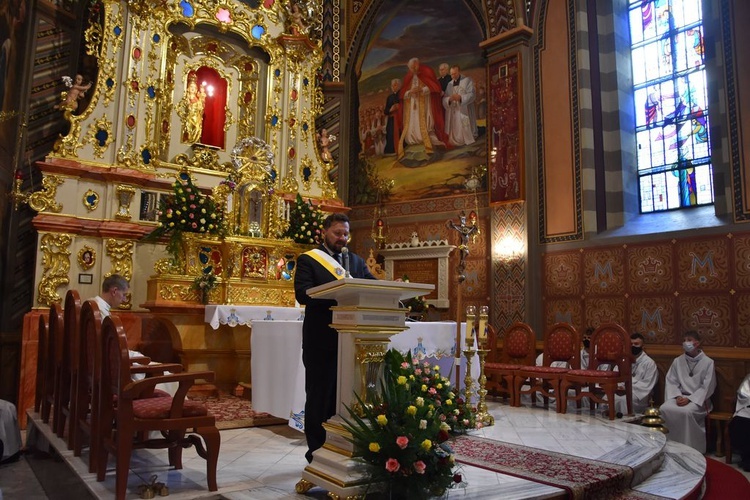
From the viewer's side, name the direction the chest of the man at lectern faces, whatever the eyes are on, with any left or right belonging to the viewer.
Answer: facing the viewer and to the right of the viewer

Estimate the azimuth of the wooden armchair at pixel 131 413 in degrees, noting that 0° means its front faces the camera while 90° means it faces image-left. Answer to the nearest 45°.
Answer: approximately 270°

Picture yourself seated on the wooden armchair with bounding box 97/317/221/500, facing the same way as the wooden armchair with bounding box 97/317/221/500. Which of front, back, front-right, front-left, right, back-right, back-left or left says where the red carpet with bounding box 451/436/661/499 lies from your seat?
front

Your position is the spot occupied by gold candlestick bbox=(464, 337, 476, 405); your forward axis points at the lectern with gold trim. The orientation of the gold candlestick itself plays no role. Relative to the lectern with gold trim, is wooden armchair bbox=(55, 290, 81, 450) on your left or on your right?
right

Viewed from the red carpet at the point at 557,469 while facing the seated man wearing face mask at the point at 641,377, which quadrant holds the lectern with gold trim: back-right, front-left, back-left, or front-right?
back-left

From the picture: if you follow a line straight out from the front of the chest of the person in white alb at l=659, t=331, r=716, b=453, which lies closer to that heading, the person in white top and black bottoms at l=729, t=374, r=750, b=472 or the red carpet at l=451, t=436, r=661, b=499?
the red carpet

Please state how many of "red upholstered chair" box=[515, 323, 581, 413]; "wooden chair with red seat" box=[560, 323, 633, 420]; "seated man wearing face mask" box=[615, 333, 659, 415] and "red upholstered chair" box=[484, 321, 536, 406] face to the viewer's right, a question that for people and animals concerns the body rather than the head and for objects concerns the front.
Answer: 0

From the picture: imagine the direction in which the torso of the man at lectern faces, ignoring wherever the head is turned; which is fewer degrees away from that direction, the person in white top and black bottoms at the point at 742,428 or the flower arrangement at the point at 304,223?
the person in white top and black bottoms

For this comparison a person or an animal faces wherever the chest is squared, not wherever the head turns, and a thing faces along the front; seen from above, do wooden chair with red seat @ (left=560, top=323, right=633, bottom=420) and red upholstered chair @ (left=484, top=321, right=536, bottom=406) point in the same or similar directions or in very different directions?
same or similar directions

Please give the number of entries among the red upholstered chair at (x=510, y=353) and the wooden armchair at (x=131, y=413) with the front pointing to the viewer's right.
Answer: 1
